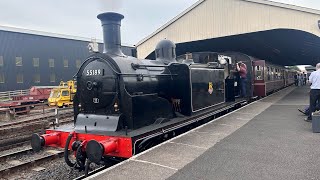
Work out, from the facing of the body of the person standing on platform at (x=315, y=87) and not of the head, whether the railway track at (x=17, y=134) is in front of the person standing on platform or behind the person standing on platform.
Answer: in front

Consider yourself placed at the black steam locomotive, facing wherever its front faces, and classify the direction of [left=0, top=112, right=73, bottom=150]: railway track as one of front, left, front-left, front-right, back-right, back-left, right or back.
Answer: right

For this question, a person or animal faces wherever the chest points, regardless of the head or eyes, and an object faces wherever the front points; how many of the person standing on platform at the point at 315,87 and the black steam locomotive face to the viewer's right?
0

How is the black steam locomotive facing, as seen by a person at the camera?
facing the viewer and to the left of the viewer

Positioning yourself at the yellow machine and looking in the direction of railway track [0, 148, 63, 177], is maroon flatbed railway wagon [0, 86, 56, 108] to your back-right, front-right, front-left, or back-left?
back-right

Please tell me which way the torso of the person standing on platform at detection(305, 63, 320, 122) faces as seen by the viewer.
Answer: to the viewer's left

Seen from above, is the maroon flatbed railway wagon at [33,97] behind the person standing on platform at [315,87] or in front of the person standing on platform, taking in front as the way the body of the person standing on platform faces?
in front
